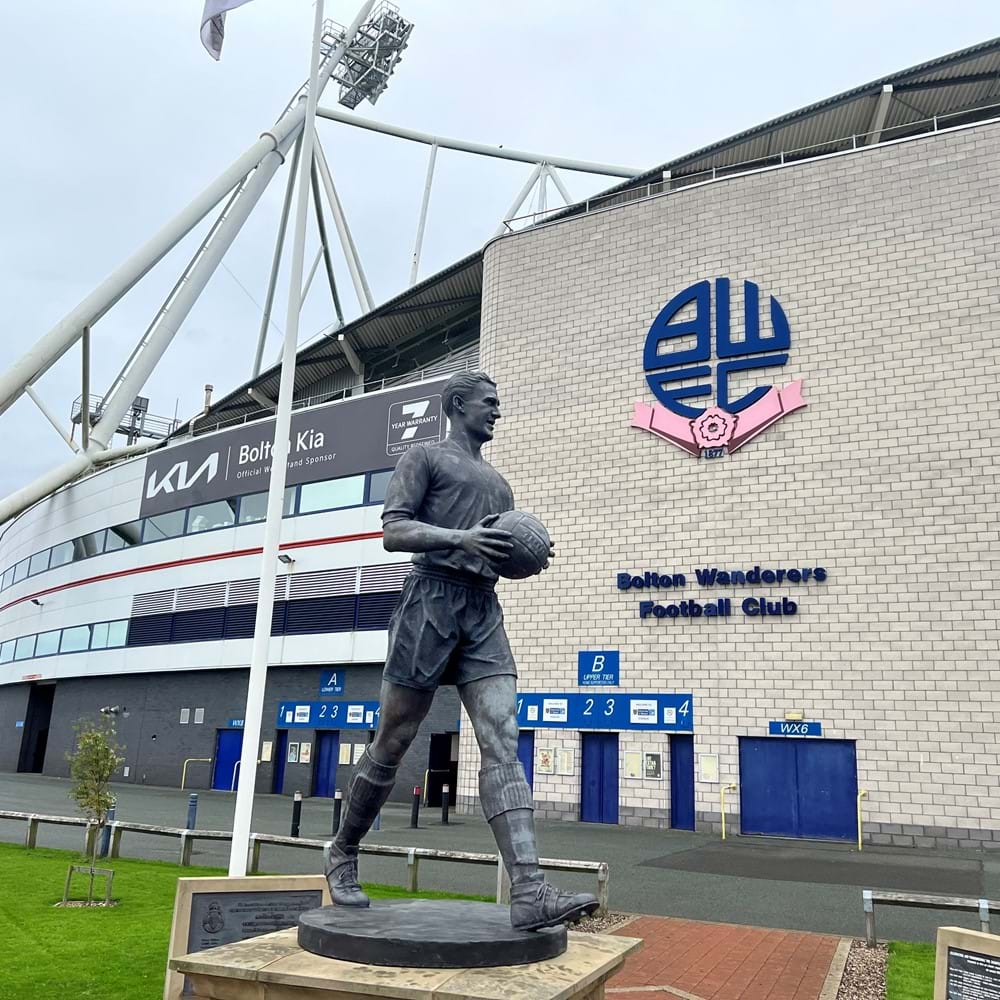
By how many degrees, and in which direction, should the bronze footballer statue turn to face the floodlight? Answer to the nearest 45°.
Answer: approximately 135° to its left

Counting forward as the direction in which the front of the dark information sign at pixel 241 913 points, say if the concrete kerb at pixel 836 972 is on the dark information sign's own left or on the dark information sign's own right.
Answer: on the dark information sign's own left

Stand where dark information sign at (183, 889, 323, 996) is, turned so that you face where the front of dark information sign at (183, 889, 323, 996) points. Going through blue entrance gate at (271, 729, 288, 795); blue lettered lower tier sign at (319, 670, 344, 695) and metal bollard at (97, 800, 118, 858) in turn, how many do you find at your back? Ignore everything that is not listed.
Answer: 3

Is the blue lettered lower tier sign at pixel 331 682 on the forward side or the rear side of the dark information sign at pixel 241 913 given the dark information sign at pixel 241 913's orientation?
on the rear side

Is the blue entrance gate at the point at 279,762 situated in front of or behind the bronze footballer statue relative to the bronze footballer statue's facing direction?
behind

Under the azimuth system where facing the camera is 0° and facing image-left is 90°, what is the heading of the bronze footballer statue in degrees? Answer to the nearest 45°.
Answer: approximately 315°

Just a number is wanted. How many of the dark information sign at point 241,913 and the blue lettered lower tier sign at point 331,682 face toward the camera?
2

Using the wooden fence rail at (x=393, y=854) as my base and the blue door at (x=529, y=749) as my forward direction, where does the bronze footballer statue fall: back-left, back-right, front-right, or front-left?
back-right

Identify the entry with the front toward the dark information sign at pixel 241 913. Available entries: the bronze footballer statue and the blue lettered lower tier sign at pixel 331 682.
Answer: the blue lettered lower tier sign

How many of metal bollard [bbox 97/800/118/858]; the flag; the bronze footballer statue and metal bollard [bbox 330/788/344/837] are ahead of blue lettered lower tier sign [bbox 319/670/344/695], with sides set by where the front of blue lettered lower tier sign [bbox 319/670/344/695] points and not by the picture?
4

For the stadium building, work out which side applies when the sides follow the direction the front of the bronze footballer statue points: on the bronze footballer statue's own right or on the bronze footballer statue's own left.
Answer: on the bronze footballer statue's own left

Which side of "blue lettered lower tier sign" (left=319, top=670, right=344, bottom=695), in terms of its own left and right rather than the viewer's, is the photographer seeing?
front

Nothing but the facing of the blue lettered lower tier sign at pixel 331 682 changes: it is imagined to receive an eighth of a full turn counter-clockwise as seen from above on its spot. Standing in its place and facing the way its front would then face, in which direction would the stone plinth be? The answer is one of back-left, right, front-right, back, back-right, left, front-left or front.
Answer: front-right
